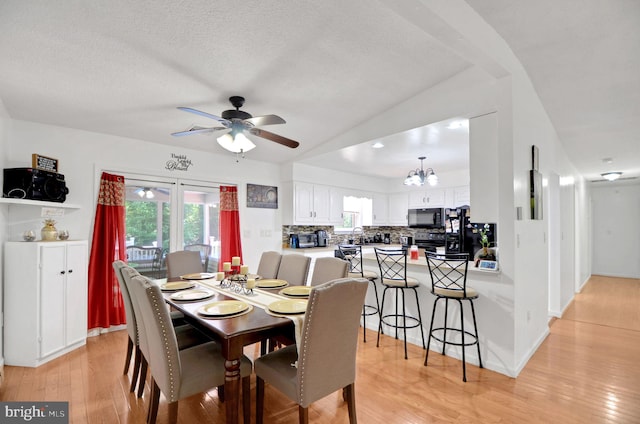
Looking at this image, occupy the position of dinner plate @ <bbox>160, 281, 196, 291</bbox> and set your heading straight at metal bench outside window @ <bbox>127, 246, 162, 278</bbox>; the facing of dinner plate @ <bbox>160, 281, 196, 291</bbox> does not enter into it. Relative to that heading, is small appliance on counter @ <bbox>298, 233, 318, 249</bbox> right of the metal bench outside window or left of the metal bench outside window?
right

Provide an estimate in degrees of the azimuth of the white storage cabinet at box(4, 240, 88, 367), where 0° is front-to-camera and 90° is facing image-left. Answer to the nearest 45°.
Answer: approximately 315°

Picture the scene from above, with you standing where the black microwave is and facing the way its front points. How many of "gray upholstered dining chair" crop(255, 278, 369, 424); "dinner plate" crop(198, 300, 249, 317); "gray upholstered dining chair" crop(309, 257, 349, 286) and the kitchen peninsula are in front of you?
4

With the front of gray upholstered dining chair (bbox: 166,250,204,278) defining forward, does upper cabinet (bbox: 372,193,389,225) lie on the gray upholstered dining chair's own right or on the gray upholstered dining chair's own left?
on the gray upholstered dining chair's own left

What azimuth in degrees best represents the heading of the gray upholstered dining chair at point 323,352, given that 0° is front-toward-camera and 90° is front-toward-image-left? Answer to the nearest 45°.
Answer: approximately 135°

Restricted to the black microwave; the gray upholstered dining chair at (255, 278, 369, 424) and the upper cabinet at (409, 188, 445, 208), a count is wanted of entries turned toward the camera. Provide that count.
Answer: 2

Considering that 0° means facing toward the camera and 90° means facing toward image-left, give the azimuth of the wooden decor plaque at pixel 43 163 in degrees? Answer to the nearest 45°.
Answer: approximately 315°

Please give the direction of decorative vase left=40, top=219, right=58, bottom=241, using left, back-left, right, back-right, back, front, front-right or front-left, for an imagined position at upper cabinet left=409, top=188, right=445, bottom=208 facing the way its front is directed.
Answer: front-right

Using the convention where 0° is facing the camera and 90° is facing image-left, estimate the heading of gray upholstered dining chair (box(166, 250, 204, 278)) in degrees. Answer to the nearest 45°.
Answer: approximately 315°

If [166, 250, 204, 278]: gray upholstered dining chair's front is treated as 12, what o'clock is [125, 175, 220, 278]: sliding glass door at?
The sliding glass door is roughly at 7 o'clock from the gray upholstered dining chair.
